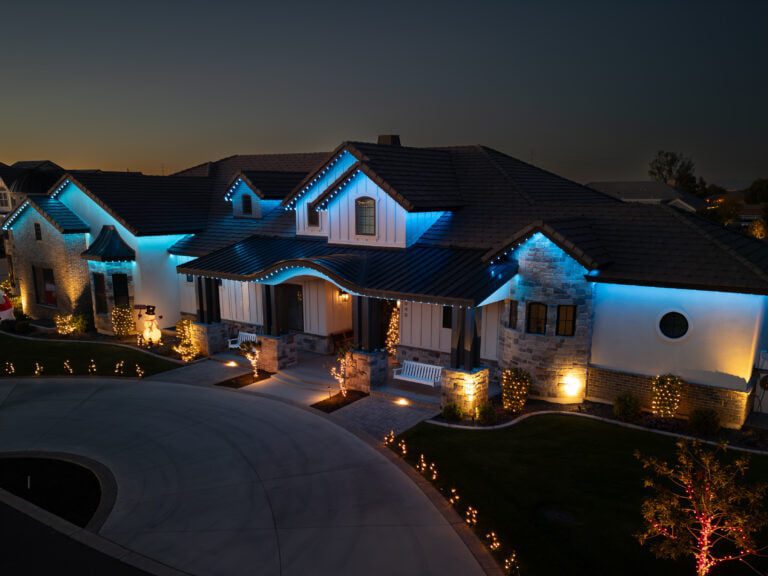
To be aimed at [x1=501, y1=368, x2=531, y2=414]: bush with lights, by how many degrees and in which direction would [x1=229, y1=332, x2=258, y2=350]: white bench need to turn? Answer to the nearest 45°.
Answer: approximately 90° to its left

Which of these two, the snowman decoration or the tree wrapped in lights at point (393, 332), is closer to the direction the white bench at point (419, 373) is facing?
the snowman decoration

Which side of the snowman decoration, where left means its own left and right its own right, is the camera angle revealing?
front

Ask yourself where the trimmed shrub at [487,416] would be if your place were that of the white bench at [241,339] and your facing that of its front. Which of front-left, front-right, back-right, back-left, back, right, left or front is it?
left

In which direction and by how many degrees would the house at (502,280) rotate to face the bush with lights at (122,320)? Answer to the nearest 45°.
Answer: approximately 45° to its right

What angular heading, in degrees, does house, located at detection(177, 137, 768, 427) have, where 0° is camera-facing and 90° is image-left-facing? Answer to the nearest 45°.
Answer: approximately 45°

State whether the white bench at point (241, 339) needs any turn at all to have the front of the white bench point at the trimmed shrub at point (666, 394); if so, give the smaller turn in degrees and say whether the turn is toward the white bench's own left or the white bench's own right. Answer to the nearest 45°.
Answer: approximately 90° to the white bench's own left

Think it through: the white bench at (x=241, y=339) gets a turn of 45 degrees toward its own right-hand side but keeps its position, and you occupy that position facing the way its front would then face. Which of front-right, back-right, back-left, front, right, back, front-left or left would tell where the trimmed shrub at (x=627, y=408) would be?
back-left

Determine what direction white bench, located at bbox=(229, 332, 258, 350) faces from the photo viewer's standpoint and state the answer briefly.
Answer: facing the viewer and to the left of the viewer
